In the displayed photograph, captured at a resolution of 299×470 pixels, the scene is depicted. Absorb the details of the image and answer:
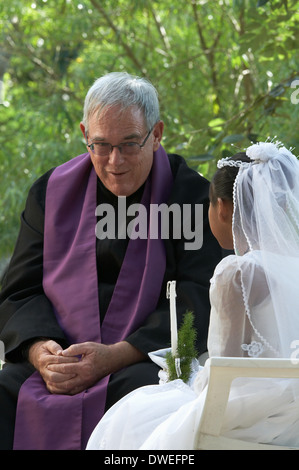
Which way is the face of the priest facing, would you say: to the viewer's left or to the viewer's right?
to the viewer's right

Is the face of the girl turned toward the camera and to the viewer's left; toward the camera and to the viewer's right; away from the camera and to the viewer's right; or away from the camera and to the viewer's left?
away from the camera and to the viewer's left

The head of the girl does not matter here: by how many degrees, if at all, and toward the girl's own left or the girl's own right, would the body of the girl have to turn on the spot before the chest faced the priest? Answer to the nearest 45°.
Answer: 0° — they already face them

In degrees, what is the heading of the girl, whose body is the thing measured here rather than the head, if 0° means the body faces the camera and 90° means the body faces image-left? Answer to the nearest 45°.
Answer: approximately 135°
